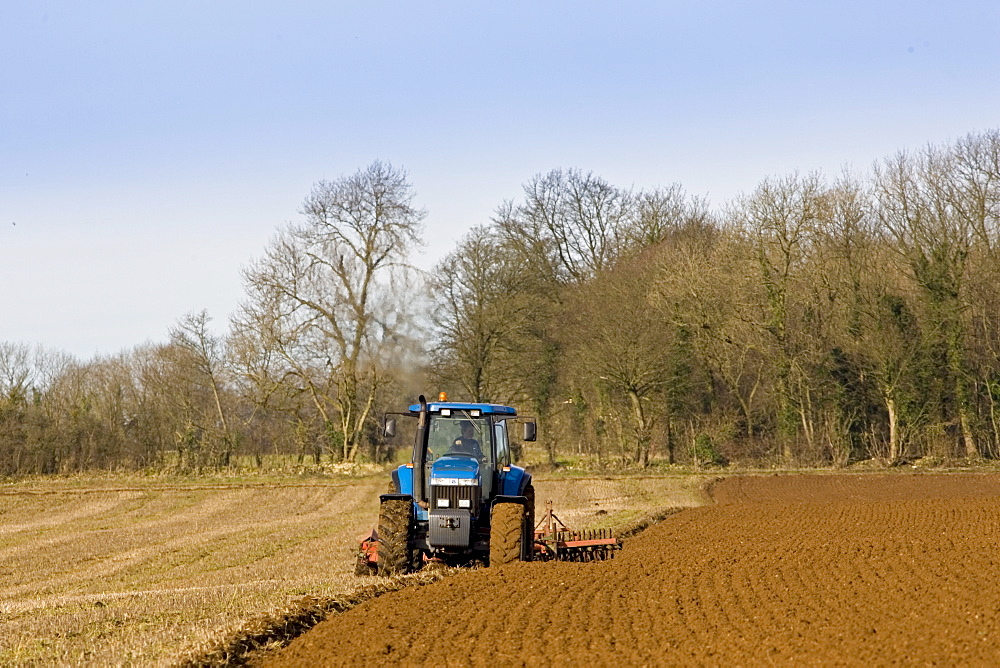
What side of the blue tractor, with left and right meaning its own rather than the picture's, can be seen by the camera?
front

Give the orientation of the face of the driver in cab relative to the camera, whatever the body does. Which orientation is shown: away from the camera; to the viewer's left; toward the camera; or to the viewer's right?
toward the camera
